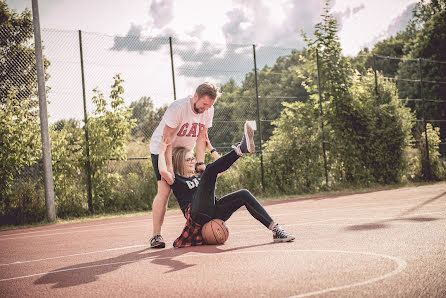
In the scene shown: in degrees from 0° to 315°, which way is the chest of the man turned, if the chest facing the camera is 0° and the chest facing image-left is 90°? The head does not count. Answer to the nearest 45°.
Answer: approximately 315°

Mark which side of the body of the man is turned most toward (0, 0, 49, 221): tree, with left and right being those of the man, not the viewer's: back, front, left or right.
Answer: back

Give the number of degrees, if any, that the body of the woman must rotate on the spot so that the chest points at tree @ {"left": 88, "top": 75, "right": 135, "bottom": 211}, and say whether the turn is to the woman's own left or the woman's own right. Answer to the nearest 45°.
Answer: approximately 135° to the woman's own left

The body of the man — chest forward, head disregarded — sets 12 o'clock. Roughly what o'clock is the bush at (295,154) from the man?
The bush is roughly at 8 o'clock from the man.

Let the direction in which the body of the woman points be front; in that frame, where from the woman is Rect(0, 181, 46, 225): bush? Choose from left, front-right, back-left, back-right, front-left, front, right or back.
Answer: back

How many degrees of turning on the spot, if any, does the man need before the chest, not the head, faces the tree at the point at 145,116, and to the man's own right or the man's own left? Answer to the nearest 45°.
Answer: approximately 135° to the man's own left

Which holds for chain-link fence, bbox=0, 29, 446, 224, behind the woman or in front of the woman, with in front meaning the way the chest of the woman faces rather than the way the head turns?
behind

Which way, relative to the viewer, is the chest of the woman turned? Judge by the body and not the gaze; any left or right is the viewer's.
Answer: facing the viewer and to the right of the viewer

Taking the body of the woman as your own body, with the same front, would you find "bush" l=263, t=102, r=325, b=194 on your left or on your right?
on your left
